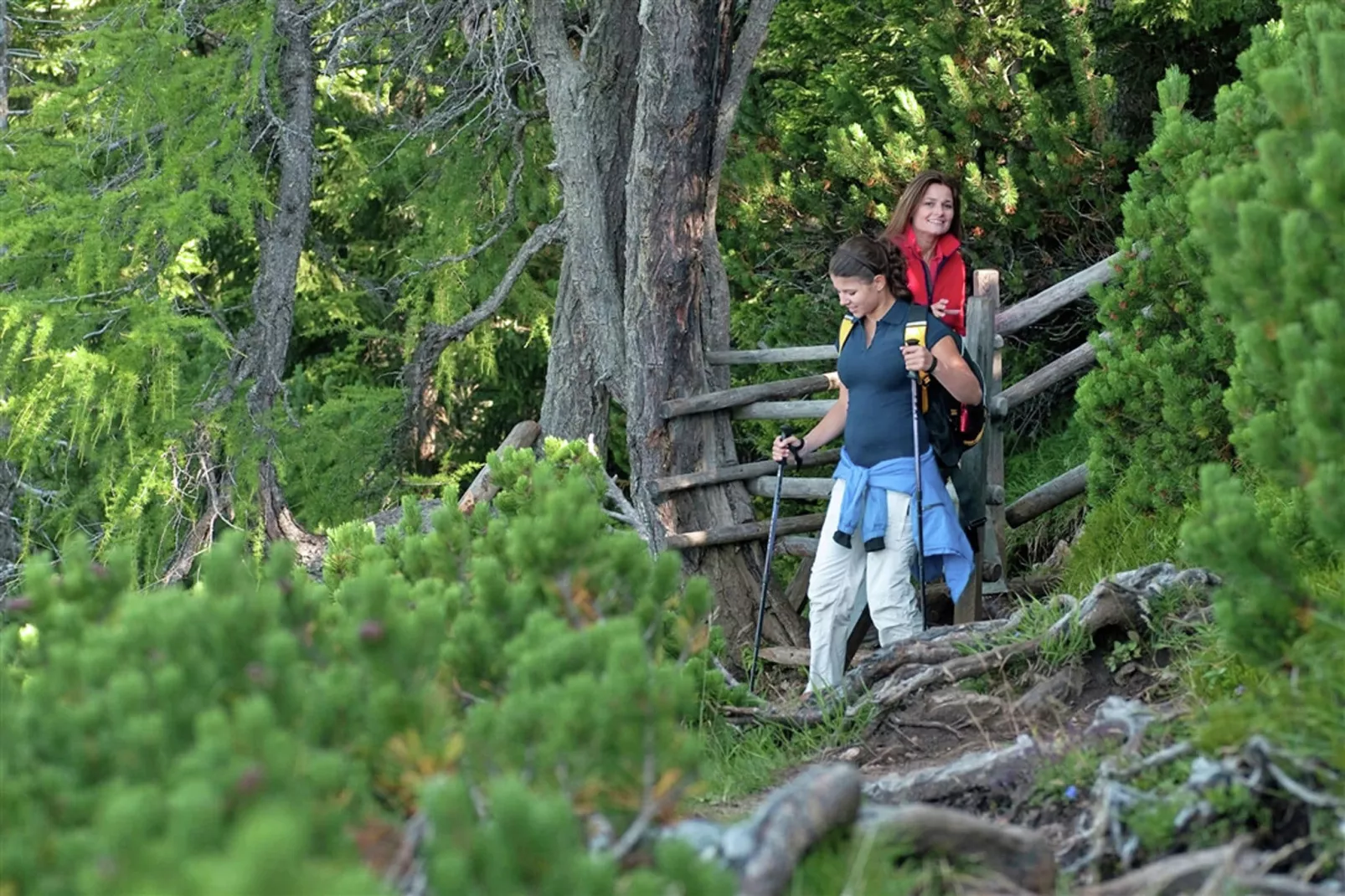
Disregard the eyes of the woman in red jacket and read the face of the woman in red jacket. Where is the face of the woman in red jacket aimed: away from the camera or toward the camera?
toward the camera

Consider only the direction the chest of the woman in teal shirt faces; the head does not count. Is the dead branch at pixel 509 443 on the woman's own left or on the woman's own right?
on the woman's own right

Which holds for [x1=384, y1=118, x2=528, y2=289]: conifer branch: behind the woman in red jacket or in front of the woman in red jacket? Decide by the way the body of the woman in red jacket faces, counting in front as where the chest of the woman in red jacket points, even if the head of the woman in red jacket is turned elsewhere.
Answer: behind

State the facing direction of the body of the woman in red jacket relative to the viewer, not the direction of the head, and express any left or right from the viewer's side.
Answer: facing the viewer

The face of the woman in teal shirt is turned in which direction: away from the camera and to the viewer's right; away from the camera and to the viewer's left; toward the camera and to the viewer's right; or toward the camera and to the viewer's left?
toward the camera and to the viewer's left

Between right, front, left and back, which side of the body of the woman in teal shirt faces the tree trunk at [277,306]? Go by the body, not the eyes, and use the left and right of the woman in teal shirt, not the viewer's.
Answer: right

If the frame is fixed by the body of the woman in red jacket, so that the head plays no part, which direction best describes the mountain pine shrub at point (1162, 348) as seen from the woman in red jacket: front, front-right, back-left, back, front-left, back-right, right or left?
left

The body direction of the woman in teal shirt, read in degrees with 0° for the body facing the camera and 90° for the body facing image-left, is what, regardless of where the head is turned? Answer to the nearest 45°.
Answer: approximately 45°

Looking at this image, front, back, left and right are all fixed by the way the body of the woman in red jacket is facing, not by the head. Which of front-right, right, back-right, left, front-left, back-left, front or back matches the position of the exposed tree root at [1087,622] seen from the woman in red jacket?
front

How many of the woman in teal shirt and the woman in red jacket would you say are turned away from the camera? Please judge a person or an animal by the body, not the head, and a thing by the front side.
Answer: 0
